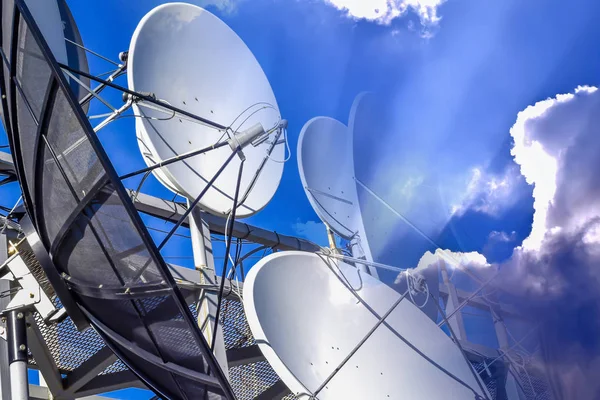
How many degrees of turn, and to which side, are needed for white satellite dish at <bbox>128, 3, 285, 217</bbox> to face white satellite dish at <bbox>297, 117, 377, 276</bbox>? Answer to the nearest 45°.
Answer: approximately 90° to its left

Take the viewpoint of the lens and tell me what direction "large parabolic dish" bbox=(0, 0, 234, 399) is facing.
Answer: facing to the right of the viewer

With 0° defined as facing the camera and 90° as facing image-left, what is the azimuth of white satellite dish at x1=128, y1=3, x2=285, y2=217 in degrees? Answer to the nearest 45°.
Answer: approximately 315°

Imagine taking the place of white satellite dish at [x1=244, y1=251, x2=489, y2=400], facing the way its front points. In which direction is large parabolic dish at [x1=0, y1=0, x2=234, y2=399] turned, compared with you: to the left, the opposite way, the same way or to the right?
to the left

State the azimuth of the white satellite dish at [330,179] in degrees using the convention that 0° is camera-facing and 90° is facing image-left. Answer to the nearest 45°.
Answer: approximately 315°

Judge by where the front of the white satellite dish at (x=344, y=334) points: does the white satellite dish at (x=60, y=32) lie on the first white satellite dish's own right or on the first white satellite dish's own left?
on the first white satellite dish's own right
